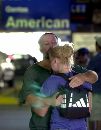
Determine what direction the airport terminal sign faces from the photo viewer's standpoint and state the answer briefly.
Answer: facing the viewer

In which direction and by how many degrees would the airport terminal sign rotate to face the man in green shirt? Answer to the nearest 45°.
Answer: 0° — it already faces them

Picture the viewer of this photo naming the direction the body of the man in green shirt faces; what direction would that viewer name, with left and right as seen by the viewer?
facing the viewer and to the right of the viewer

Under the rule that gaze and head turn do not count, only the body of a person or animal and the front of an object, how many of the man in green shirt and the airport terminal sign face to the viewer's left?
0

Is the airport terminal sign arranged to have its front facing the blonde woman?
yes

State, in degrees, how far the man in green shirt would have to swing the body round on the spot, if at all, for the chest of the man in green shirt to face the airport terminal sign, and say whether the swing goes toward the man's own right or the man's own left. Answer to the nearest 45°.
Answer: approximately 135° to the man's own left
